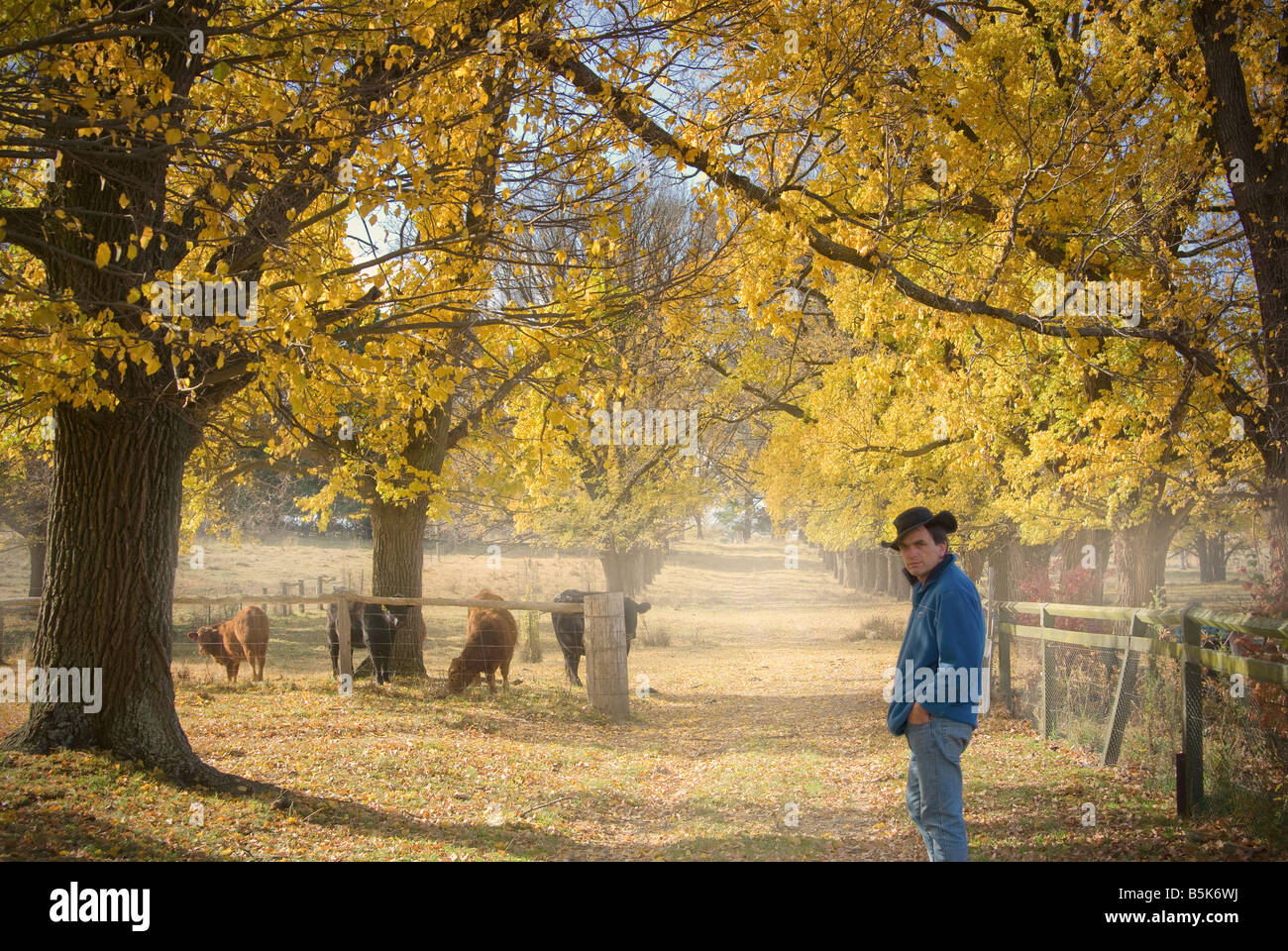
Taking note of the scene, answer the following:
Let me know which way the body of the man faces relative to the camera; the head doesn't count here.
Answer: to the viewer's left

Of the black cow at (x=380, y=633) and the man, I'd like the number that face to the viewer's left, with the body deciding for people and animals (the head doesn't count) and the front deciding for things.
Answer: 1

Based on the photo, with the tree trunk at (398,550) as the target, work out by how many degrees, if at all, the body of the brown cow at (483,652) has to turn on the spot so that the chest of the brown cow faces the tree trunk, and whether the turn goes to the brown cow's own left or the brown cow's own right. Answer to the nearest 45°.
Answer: approximately 90° to the brown cow's own right

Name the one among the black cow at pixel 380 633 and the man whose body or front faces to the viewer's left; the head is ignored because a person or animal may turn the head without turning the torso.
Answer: the man

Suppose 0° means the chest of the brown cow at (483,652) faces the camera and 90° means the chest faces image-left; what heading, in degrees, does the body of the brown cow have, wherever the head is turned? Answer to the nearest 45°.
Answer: approximately 45°

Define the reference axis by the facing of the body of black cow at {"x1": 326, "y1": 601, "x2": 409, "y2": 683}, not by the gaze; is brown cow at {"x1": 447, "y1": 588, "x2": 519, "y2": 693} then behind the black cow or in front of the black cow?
in front

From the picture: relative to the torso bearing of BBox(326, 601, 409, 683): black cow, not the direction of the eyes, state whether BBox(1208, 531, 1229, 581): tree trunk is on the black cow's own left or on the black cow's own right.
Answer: on the black cow's own left

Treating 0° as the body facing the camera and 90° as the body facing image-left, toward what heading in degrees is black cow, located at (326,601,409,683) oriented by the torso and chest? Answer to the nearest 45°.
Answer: approximately 315°

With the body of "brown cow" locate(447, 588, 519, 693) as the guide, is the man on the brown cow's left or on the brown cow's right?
on the brown cow's left
